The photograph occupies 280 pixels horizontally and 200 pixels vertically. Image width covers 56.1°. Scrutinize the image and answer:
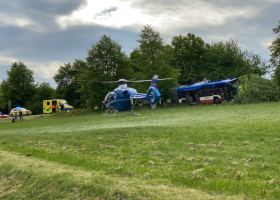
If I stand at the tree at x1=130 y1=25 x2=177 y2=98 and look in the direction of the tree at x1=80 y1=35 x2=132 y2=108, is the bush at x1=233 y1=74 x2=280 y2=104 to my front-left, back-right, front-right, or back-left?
back-left

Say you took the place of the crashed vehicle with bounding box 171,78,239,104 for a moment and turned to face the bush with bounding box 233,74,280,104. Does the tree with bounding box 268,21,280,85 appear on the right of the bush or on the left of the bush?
left

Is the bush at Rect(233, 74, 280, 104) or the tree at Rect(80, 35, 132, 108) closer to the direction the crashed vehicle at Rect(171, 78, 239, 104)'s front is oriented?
the bush

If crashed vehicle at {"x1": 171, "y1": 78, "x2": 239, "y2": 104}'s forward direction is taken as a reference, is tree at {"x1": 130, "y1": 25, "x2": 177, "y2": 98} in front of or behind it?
behind

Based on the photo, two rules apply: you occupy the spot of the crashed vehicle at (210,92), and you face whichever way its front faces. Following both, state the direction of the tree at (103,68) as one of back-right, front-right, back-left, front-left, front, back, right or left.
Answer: back-right

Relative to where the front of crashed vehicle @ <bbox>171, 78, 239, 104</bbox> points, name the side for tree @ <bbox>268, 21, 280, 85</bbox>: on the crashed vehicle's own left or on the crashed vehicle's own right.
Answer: on the crashed vehicle's own left

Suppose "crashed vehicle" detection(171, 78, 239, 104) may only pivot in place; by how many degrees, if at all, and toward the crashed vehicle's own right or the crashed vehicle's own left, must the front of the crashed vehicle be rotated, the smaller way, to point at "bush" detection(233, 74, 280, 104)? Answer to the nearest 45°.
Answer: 0° — it already faces it

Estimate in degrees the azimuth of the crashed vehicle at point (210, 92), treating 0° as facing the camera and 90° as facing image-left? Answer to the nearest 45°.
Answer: approximately 315°

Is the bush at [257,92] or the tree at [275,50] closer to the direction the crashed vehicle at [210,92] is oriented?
the bush
